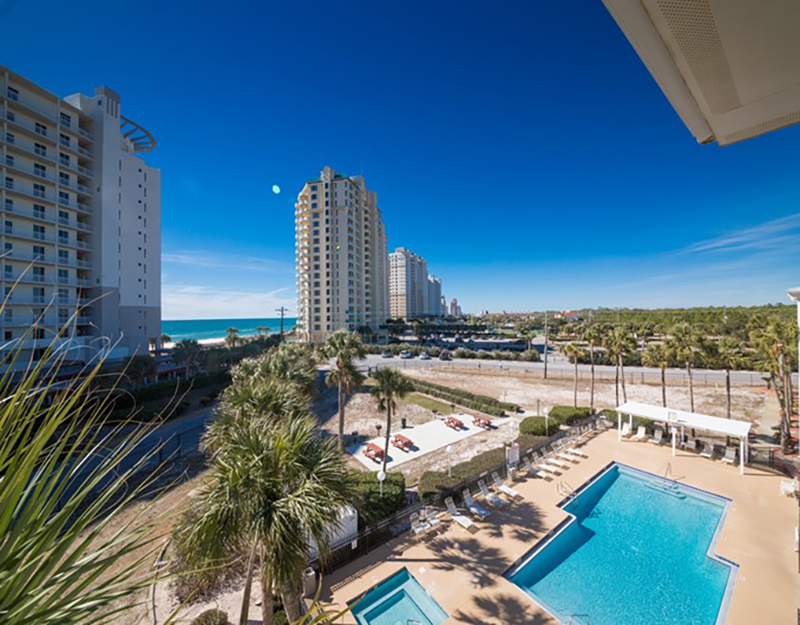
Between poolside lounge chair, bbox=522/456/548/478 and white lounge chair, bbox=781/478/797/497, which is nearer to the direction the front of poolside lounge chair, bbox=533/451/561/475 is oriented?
the white lounge chair

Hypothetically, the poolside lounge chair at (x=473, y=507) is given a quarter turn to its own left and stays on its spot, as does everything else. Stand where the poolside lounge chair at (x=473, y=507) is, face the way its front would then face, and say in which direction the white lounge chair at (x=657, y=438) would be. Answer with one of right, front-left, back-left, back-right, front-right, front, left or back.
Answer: front

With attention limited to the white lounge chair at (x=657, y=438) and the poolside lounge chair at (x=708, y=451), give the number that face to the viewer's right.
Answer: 0

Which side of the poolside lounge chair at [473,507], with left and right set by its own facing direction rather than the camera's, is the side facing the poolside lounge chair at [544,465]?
left

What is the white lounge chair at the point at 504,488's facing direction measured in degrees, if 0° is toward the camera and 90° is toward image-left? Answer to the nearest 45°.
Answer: approximately 315°

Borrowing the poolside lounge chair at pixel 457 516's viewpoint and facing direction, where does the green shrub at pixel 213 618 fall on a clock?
The green shrub is roughly at 3 o'clock from the poolside lounge chair.

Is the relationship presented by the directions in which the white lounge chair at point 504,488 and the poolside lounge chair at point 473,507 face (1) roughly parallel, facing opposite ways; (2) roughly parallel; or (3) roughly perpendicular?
roughly parallel

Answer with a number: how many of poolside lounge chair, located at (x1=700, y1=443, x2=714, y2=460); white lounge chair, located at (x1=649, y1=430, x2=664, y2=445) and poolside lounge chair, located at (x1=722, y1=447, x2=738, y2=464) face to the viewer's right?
0

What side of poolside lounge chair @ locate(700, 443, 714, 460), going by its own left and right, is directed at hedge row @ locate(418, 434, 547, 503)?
front

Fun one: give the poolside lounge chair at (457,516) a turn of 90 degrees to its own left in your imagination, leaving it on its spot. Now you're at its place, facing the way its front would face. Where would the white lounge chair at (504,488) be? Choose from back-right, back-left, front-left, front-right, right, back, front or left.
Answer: front

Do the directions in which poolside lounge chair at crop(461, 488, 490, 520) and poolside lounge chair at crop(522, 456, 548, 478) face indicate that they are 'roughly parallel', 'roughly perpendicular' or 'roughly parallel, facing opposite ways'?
roughly parallel

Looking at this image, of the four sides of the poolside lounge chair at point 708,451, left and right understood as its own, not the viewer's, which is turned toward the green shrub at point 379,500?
front

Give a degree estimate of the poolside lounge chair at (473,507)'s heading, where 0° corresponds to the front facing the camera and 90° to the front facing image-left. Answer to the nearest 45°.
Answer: approximately 315°

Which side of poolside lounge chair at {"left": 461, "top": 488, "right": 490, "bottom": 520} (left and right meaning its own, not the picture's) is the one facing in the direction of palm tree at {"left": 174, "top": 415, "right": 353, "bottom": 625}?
right

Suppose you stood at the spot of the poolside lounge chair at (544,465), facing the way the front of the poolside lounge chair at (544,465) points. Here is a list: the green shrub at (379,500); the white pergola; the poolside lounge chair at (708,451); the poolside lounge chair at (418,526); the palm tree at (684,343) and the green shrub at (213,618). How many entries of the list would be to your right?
3

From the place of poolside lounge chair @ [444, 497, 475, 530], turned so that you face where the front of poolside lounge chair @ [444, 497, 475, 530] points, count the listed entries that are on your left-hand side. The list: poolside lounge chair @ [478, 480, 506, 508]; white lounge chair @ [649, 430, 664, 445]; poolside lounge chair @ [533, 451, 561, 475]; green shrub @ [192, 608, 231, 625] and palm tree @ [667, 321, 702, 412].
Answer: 4

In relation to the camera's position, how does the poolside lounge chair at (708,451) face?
facing the viewer and to the left of the viewer

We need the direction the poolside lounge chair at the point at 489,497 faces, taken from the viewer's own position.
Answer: facing the viewer and to the right of the viewer

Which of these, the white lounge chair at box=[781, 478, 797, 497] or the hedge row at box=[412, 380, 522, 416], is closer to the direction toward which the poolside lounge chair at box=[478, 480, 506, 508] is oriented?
the white lounge chair

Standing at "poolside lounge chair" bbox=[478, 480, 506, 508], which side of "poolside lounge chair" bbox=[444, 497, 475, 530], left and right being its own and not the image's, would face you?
left

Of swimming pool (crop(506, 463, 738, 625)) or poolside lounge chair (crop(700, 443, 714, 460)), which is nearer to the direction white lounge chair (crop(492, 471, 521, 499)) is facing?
the swimming pool
